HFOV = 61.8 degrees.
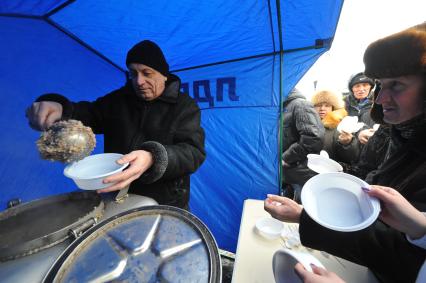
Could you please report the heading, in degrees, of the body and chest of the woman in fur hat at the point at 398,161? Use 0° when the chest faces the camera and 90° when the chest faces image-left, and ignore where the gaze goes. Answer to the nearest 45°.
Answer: approximately 90°

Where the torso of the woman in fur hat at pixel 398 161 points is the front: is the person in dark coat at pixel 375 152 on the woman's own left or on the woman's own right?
on the woman's own right
